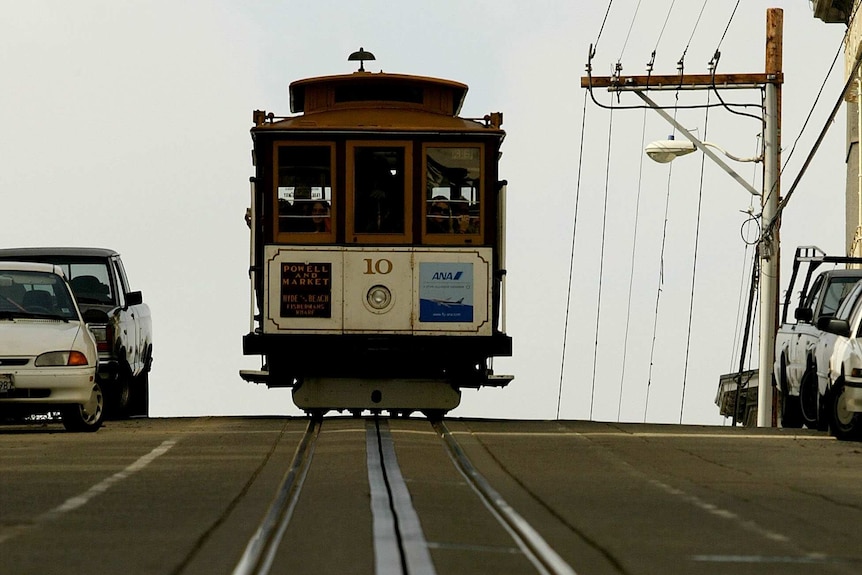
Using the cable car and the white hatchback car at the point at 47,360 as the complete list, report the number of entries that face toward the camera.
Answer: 2

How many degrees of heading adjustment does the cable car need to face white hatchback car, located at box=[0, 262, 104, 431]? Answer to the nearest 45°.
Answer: approximately 45° to its right

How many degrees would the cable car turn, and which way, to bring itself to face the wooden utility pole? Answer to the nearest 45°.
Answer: approximately 135° to its left

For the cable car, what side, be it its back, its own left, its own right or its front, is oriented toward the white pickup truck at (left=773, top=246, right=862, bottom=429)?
left

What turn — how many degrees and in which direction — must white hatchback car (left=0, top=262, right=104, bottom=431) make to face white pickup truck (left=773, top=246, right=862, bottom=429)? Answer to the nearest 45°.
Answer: approximately 90° to its left
